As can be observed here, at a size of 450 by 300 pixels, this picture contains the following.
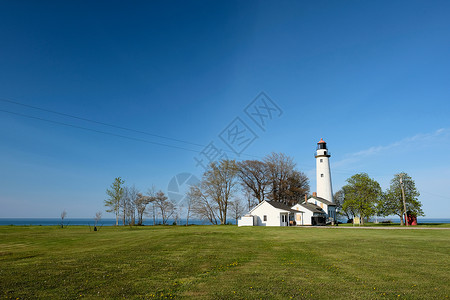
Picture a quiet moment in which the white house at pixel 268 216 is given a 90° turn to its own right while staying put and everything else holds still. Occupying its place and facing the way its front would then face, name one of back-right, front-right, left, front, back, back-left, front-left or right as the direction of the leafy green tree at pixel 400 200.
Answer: back-left

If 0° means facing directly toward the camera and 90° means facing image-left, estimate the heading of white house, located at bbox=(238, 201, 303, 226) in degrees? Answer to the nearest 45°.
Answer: approximately 315°

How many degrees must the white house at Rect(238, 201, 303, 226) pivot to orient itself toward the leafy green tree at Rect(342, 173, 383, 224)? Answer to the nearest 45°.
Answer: approximately 45° to its left
